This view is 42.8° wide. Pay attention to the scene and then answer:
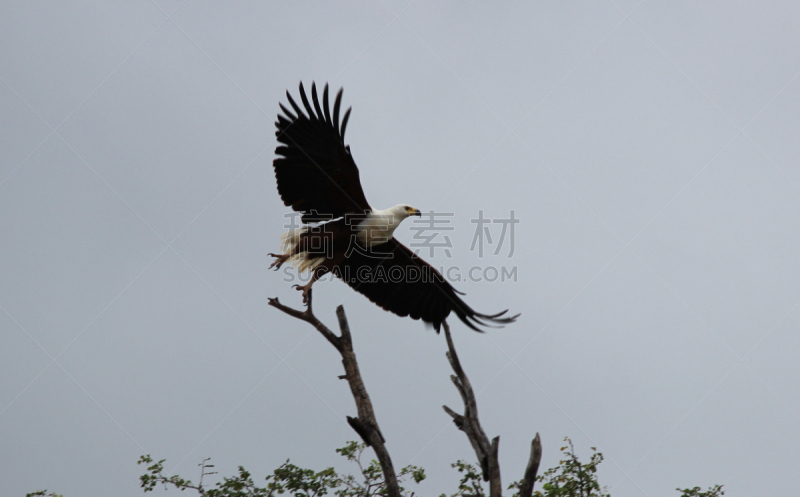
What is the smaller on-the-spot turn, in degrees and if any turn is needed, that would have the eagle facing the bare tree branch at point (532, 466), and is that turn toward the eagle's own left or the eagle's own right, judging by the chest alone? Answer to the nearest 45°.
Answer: approximately 45° to the eagle's own right

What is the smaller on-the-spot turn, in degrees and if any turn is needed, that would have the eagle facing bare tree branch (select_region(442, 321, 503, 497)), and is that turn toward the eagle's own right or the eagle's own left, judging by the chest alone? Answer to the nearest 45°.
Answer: approximately 45° to the eagle's own right

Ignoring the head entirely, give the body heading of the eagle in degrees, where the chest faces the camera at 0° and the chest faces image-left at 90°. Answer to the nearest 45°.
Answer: approximately 270°

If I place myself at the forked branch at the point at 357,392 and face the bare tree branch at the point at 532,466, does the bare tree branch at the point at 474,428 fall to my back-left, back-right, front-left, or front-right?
front-left

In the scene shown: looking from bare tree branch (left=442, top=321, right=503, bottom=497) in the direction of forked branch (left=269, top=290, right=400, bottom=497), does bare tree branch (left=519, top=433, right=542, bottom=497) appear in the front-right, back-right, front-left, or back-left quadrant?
back-left
